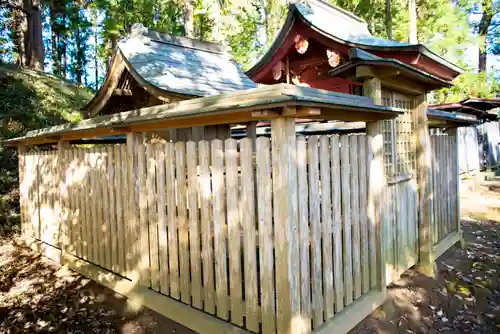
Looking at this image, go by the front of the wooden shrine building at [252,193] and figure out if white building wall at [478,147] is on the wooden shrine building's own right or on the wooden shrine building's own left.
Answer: on the wooden shrine building's own left

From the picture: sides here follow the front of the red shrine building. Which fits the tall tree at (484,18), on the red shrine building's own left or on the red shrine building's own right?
on the red shrine building's own left

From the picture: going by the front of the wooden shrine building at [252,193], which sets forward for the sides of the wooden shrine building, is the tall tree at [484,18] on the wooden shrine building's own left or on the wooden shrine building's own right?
on the wooden shrine building's own left
